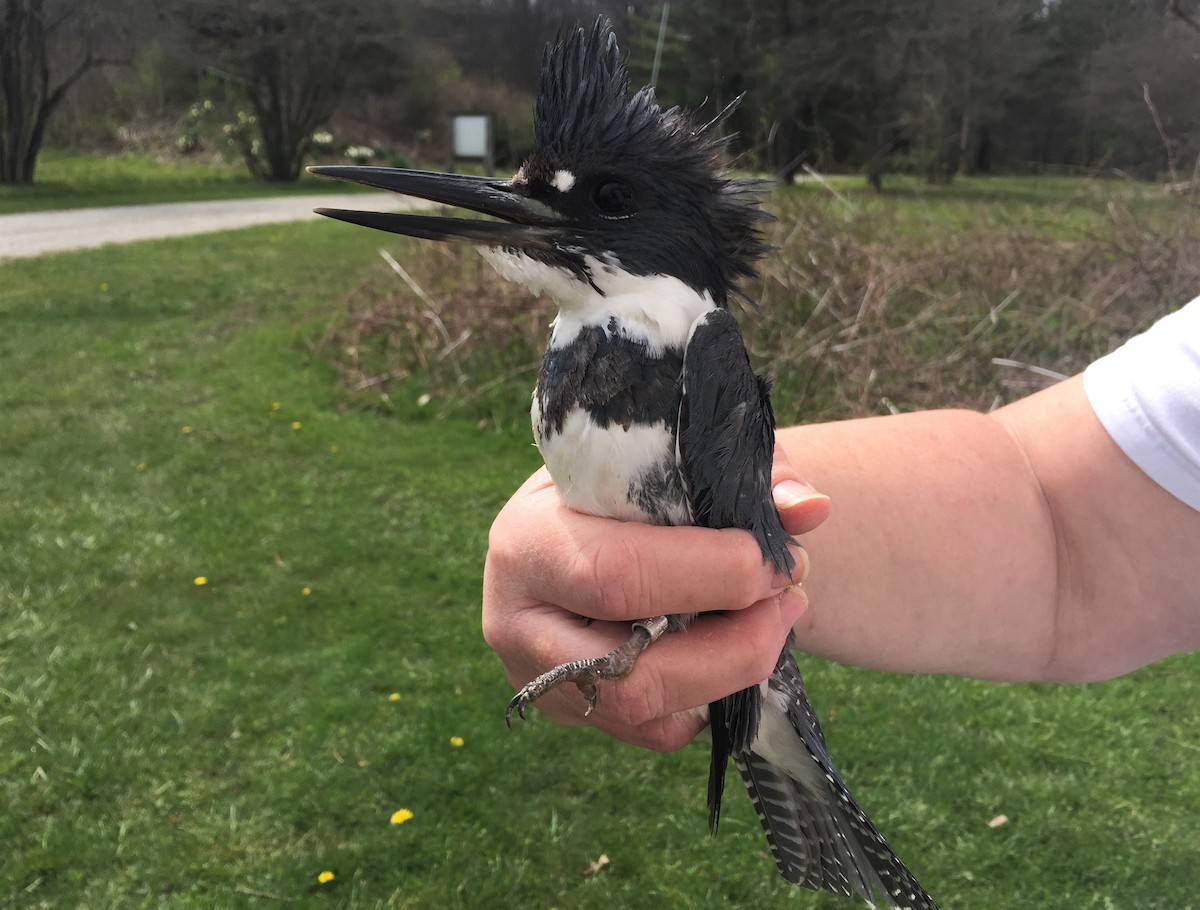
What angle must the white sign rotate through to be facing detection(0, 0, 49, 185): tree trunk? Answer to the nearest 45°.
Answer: approximately 135° to its right

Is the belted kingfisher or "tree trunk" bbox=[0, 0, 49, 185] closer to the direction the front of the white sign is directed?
the belted kingfisher

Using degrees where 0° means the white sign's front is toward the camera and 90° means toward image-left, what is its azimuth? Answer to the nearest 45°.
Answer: approximately 0°

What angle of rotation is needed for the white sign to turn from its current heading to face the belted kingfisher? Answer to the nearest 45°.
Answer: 0° — it already faces it
